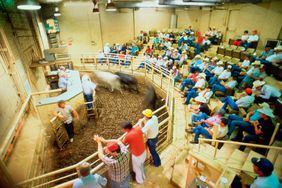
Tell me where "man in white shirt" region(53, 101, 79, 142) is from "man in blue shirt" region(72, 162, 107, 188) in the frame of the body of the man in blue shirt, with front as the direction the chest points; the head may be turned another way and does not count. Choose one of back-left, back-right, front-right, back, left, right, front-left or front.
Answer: front

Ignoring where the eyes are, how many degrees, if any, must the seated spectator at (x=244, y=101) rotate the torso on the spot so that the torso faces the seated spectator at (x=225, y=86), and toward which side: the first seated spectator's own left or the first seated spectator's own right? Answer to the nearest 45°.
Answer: approximately 45° to the first seated spectator's own right

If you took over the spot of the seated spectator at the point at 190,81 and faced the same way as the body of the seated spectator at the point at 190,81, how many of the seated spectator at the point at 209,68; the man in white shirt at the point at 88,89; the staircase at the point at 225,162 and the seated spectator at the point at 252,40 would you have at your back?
2

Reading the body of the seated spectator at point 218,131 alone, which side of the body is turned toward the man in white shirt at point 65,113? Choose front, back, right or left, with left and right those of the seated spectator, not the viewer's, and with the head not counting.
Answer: front

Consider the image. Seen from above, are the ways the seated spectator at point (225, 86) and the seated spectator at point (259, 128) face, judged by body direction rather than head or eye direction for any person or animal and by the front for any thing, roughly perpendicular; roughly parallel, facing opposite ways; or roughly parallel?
roughly parallel

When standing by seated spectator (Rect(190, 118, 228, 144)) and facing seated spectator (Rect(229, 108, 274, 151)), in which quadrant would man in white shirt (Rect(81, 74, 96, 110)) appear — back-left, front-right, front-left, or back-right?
back-left

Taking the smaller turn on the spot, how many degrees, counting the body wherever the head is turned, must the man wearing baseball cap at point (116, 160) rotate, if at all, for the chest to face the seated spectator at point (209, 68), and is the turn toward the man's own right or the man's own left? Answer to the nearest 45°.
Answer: approximately 90° to the man's own right

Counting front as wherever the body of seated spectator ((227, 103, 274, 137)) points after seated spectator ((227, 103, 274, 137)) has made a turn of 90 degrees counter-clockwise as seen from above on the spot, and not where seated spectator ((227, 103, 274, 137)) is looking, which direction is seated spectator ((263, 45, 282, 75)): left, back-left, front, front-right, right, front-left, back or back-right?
back

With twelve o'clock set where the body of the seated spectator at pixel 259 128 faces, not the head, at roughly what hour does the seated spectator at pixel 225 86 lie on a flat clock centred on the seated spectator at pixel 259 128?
the seated spectator at pixel 225 86 is roughly at 2 o'clock from the seated spectator at pixel 259 128.

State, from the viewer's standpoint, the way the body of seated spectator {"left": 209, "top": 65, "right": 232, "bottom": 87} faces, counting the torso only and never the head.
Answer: to the viewer's left

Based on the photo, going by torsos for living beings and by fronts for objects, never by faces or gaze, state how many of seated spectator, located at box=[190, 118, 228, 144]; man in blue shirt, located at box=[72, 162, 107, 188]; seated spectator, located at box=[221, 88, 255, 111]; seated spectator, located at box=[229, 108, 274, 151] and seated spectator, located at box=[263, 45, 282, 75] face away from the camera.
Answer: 1

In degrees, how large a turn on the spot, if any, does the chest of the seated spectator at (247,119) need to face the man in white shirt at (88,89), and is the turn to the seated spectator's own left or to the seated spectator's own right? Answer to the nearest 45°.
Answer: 0° — they already face them

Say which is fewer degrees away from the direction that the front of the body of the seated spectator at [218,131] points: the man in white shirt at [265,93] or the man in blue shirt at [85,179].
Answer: the man in blue shirt

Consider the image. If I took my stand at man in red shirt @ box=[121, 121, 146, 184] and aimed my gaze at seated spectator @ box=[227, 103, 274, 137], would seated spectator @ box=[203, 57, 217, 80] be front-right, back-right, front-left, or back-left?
front-left

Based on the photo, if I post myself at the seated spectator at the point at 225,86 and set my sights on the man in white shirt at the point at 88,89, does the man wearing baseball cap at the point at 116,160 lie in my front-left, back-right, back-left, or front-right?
front-left

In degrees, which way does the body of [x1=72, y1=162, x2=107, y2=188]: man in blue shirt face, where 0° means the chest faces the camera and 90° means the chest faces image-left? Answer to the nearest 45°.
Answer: approximately 180°

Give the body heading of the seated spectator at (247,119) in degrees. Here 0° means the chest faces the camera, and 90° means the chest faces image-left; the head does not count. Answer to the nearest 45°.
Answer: approximately 90°
